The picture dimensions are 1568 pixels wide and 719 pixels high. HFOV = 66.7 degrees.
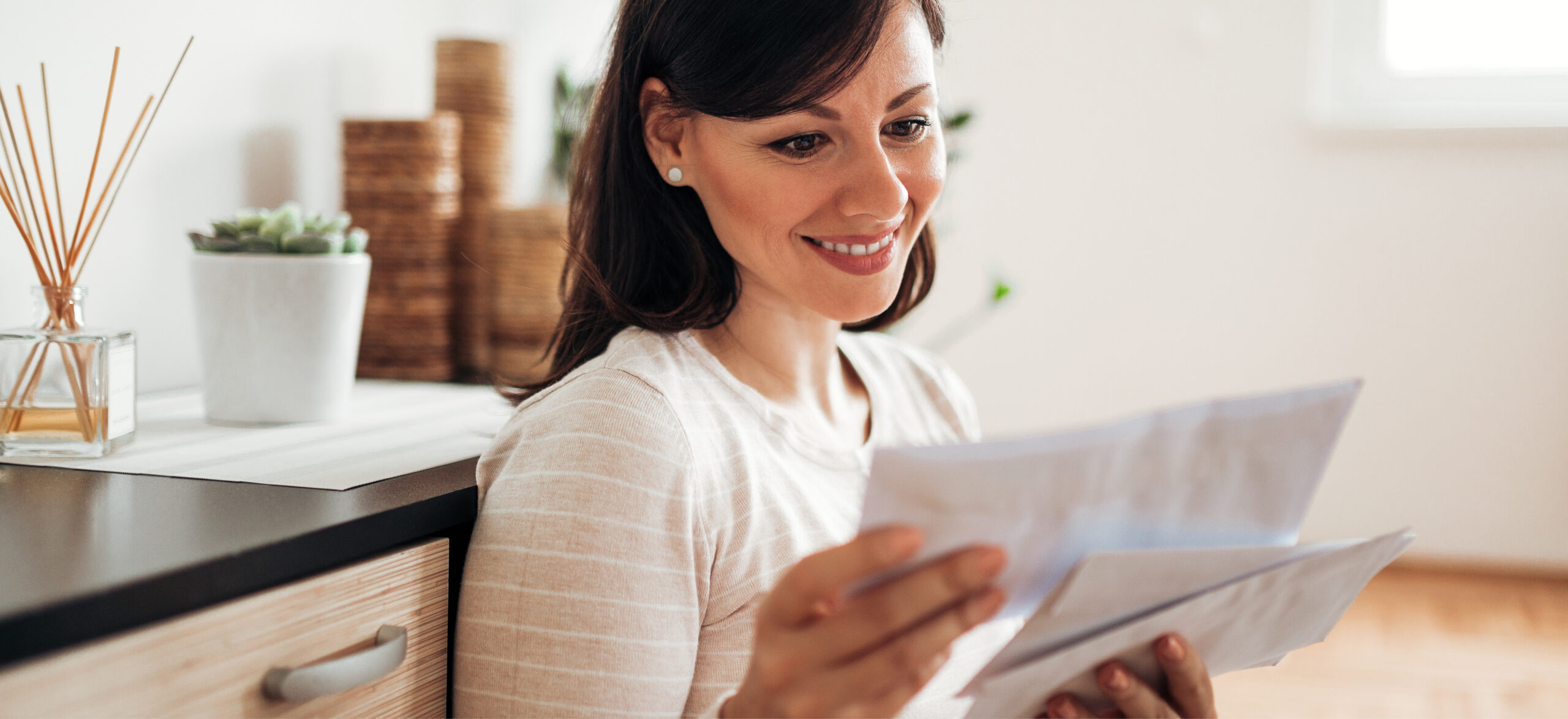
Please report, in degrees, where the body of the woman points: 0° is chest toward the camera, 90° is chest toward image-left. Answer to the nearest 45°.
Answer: approximately 315°

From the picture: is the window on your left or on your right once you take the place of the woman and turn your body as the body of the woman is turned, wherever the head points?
on your left

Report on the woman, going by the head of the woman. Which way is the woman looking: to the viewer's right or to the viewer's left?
to the viewer's right

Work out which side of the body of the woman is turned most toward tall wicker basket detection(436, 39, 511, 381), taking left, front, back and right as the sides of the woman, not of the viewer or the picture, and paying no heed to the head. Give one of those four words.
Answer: back

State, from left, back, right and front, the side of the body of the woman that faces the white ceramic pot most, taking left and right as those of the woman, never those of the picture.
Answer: back

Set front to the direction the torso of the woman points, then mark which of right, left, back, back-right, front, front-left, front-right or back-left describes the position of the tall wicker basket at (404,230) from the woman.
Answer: back

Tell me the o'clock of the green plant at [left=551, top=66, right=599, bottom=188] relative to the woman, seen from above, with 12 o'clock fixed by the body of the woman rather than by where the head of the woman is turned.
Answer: The green plant is roughly at 7 o'clock from the woman.
